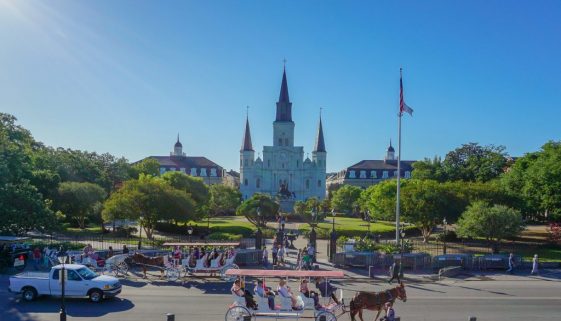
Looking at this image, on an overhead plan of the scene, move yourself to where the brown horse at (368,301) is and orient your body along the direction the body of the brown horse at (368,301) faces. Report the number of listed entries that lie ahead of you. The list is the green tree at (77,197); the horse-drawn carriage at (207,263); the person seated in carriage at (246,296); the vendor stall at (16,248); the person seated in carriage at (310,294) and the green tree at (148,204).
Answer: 0

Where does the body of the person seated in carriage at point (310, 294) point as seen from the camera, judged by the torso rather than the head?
to the viewer's right

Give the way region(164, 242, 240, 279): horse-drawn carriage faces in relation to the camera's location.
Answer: facing to the left of the viewer

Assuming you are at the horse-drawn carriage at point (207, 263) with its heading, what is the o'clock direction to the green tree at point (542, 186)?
The green tree is roughly at 5 o'clock from the horse-drawn carriage.

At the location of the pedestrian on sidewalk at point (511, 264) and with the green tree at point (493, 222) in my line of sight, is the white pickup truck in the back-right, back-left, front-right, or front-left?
back-left

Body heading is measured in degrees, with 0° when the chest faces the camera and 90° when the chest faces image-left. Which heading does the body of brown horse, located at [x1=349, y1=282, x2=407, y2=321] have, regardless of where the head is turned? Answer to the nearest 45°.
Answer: approximately 270°

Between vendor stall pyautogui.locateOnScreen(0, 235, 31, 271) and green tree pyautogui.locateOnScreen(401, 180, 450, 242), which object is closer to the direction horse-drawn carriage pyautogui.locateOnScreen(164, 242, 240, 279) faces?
the vendor stall

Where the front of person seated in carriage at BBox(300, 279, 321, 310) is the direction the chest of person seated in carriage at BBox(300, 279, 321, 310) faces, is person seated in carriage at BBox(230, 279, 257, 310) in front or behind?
behind

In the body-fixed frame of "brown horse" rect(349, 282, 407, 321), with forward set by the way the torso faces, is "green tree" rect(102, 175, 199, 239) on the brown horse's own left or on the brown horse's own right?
on the brown horse's own left

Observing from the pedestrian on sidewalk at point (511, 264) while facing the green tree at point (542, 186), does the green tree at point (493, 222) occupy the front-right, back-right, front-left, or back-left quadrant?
front-left

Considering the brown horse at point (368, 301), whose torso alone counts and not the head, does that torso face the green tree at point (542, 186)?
no

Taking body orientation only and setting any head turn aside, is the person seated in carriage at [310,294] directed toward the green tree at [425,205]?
no

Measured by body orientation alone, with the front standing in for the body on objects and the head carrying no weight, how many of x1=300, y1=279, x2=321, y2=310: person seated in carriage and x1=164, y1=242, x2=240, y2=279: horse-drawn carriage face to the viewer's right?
1

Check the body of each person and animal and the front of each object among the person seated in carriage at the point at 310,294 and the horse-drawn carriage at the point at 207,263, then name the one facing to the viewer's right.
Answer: the person seated in carriage

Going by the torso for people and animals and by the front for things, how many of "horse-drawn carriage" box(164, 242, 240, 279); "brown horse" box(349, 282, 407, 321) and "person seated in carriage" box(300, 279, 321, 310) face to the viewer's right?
2

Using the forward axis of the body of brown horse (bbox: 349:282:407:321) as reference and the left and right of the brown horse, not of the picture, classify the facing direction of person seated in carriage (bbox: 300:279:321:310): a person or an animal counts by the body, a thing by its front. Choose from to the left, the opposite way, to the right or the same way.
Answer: the same way

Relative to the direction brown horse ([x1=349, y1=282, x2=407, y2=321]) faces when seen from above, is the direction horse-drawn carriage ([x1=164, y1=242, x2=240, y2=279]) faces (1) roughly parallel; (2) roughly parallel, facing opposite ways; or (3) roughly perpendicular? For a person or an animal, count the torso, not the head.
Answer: roughly parallel, facing opposite ways

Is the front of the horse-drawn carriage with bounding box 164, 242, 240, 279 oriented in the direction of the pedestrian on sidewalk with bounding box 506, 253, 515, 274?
no

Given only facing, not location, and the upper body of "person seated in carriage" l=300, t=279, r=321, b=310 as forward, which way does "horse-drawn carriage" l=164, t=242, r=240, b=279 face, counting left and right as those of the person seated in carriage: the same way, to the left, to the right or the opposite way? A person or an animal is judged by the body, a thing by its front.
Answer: the opposite way

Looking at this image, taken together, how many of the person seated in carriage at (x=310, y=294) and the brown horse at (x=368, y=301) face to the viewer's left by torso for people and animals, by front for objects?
0
